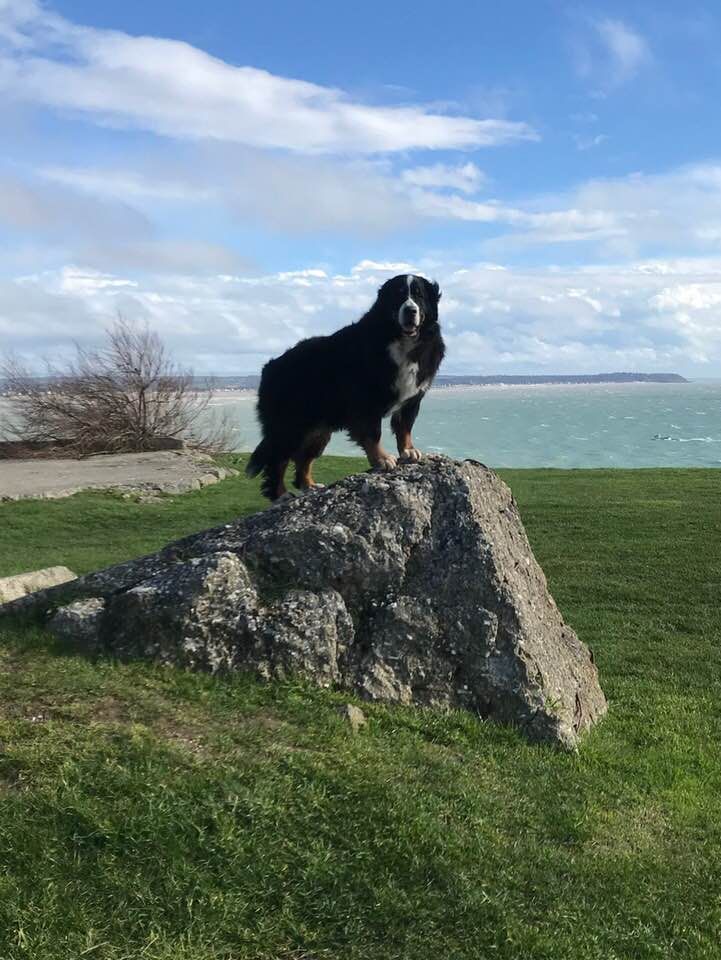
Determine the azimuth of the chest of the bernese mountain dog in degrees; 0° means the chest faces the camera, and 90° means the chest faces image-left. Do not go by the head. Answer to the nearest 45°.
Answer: approximately 315°

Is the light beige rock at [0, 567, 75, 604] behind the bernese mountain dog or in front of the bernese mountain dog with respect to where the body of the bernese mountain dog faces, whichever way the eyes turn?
behind
